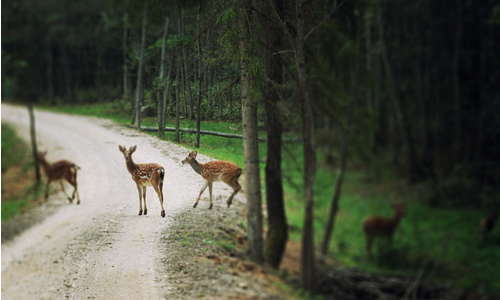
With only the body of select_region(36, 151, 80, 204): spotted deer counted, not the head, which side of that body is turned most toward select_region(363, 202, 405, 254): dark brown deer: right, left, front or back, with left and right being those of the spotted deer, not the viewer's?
back

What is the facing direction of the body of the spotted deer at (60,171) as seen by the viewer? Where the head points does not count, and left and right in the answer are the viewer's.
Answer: facing away from the viewer and to the left of the viewer

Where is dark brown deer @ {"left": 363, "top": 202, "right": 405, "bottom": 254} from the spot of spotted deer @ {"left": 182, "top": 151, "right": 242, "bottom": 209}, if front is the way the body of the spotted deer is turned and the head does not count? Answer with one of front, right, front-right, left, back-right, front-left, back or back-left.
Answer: back

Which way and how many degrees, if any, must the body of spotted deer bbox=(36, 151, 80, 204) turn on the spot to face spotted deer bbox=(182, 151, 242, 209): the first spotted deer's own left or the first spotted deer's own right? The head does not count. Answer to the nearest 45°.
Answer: approximately 180°

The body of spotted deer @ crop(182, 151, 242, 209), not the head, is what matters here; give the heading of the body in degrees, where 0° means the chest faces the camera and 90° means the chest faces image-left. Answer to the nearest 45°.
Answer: approximately 90°

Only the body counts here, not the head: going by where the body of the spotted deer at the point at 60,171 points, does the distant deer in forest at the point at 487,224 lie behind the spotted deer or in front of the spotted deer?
behind

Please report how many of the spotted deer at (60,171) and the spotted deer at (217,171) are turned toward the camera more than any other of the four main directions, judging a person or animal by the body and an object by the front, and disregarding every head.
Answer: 0
